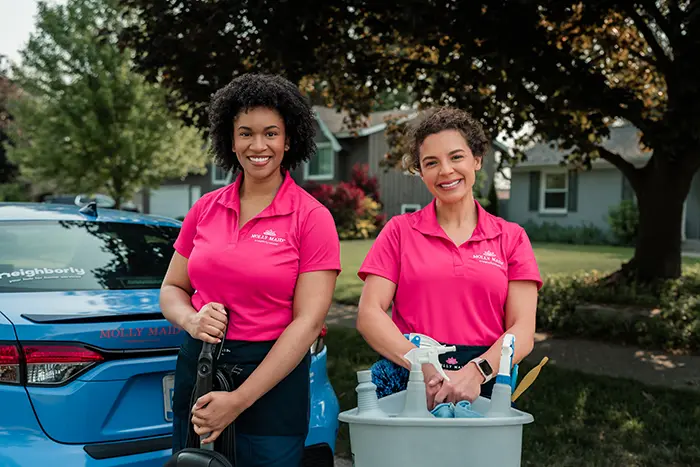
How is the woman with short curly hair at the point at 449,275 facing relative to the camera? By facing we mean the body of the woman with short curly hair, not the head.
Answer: toward the camera

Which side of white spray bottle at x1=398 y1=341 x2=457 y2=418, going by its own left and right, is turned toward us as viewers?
right

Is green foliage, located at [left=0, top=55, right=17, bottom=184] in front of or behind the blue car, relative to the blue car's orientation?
in front

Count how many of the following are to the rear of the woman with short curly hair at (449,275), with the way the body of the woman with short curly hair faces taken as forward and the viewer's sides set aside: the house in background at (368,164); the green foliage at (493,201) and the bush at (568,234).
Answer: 3

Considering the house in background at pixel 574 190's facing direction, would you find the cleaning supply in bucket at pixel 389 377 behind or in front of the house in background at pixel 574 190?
in front

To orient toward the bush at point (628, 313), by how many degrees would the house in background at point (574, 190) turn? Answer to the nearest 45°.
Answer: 0° — it already faces it

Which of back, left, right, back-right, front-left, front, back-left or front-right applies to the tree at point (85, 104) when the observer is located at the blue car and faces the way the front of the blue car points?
front-right

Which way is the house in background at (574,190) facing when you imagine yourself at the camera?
facing the viewer

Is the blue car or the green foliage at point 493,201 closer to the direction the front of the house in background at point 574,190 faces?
the blue car

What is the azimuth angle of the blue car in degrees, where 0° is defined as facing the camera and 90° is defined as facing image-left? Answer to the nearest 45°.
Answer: approximately 135°

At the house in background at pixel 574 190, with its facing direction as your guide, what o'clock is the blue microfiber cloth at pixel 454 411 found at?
The blue microfiber cloth is roughly at 12 o'clock from the house in background.

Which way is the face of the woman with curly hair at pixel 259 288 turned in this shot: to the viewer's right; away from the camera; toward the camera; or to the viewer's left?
toward the camera

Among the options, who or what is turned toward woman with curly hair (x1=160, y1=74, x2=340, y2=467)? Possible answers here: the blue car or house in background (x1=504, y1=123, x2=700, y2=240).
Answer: the house in background

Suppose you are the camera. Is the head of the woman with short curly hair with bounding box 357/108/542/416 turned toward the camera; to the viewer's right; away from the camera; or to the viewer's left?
toward the camera

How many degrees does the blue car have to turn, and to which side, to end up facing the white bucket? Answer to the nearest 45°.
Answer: approximately 180°

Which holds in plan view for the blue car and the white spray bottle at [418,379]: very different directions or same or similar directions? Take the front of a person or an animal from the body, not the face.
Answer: very different directions

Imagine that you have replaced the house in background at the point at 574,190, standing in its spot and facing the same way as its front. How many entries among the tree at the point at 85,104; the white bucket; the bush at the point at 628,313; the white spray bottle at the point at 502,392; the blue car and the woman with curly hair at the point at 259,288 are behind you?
0
